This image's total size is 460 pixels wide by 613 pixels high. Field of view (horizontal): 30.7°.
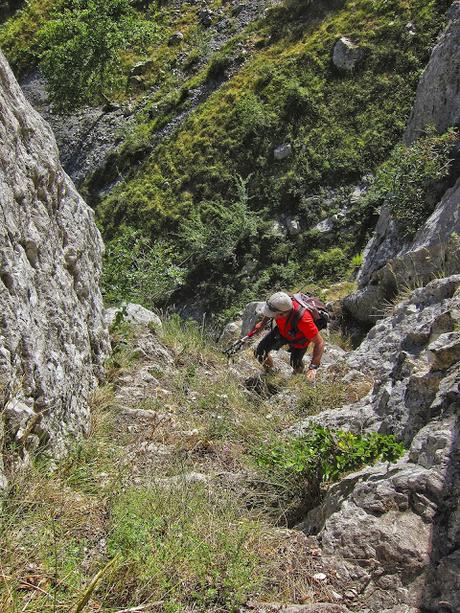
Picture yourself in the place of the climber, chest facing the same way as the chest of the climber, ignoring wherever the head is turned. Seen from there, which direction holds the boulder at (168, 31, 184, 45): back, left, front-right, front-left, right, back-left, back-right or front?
back-right

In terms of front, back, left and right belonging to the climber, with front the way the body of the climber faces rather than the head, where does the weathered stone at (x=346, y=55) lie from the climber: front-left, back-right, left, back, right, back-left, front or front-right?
back-right

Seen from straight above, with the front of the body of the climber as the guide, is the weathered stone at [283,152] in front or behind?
behind

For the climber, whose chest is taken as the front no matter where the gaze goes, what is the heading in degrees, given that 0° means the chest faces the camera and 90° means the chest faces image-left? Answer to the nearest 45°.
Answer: approximately 45°

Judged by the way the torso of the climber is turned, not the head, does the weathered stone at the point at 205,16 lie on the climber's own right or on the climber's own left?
on the climber's own right

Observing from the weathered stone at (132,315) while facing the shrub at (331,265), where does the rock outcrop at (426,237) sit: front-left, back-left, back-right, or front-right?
front-right

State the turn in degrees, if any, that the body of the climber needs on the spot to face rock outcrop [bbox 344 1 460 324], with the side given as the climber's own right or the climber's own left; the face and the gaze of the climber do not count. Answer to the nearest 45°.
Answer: approximately 180°

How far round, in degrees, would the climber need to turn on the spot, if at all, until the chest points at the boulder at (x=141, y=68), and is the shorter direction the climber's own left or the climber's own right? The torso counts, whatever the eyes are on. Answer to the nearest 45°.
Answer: approximately 135° to the climber's own right

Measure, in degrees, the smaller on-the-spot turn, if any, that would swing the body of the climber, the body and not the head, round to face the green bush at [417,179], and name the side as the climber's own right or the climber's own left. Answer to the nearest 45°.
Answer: approximately 180°
